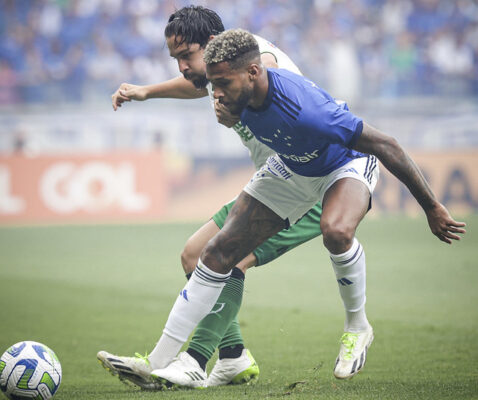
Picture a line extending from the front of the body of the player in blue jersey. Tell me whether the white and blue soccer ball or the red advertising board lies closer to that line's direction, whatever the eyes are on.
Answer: the white and blue soccer ball

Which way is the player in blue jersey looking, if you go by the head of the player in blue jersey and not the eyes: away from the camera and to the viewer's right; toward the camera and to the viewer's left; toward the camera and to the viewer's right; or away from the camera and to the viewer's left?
toward the camera and to the viewer's left

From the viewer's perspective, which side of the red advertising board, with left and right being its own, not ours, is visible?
front

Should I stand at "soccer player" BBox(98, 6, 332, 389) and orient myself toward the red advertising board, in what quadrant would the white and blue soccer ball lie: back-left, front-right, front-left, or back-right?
back-left

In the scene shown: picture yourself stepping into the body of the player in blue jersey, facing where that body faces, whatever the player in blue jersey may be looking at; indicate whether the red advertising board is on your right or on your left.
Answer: on your right

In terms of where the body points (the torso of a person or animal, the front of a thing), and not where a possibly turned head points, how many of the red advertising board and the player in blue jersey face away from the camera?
0

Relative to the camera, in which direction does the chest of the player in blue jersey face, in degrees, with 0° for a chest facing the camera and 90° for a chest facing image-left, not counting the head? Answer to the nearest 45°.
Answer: approximately 45°

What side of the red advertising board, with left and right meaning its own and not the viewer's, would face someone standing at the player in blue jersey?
front

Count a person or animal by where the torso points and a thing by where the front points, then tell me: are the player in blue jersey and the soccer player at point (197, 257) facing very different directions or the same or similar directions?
same or similar directions

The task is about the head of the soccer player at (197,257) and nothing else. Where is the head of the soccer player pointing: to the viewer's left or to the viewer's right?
to the viewer's left

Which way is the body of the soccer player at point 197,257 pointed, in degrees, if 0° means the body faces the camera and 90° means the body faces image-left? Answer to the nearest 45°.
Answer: approximately 45°

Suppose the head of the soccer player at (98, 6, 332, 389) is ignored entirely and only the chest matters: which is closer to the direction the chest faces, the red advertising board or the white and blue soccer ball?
the white and blue soccer ball

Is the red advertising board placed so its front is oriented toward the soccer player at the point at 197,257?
yes

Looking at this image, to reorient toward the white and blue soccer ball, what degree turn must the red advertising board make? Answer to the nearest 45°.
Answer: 0° — it already faces it

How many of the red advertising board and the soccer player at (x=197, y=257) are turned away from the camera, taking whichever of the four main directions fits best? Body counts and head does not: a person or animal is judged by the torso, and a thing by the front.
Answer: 0
